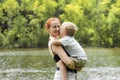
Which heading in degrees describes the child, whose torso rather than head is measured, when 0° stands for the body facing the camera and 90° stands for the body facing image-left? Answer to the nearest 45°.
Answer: approximately 90°
